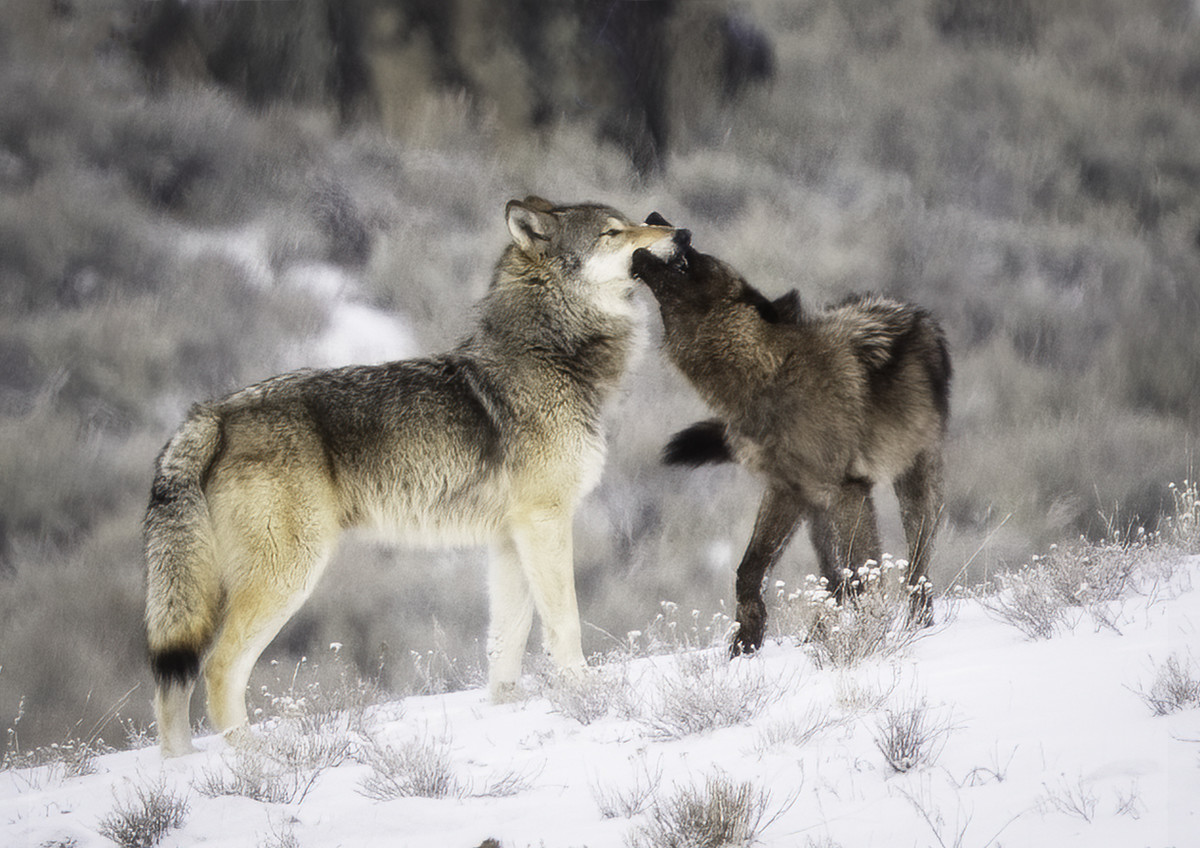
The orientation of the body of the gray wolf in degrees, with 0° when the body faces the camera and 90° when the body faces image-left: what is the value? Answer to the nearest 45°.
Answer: approximately 270°

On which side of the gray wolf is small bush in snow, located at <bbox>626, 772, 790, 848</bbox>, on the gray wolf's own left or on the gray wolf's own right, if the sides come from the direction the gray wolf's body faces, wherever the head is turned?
on the gray wolf's own right

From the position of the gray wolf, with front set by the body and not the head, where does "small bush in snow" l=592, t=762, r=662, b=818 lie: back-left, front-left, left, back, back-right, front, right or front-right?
right

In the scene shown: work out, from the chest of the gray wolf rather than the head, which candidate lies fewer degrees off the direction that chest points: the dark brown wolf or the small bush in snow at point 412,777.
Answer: the dark brown wolf

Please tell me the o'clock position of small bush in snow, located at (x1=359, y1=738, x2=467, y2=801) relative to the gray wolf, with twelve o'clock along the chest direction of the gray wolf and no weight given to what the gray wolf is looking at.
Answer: The small bush in snow is roughly at 3 o'clock from the gray wolf.

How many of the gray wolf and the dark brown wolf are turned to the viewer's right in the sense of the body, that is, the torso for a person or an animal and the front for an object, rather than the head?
1
